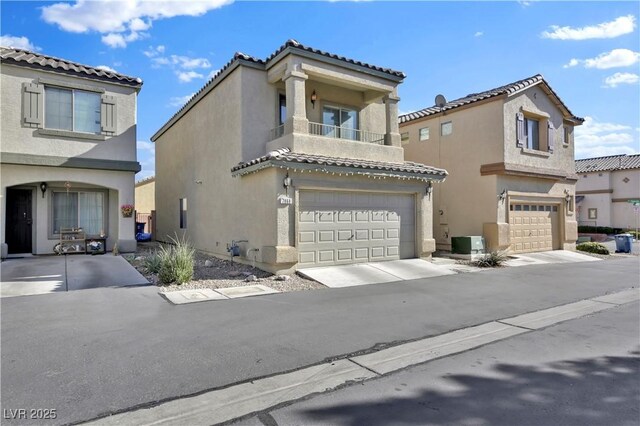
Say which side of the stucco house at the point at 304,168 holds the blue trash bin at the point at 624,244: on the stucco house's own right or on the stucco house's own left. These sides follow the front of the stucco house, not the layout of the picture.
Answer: on the stucco house's own left

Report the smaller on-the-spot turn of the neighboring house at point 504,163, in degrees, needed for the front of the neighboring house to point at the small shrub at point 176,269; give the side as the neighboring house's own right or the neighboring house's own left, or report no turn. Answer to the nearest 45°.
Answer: approximately 90° to the neighboring house's own right

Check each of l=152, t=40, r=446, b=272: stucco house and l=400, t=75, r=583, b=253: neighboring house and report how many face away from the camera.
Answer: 0

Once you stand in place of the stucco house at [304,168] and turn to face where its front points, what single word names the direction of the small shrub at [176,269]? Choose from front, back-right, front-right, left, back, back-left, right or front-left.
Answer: right

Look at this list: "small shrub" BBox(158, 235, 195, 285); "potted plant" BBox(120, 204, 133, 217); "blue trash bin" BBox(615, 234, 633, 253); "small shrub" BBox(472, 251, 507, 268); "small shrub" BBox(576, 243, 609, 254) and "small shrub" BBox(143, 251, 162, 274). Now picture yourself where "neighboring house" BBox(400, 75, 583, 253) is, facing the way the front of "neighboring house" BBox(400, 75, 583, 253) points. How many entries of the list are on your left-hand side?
2

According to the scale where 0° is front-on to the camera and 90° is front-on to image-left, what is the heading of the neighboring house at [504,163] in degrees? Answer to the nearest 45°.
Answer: approximately 315°

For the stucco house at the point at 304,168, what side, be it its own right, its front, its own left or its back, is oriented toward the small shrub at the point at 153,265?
right

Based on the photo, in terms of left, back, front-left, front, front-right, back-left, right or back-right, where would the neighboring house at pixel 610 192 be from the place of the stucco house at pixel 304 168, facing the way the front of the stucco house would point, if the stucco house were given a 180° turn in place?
right

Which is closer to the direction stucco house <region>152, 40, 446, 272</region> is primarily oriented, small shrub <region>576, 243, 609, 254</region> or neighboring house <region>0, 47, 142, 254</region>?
the small shrub

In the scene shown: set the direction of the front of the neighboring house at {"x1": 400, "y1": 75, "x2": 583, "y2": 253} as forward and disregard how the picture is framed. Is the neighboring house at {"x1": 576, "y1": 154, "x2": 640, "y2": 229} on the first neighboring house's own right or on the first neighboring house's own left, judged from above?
on the first neighboring house's own left

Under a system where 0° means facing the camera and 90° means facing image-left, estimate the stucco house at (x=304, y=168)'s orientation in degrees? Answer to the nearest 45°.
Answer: approximately 315°

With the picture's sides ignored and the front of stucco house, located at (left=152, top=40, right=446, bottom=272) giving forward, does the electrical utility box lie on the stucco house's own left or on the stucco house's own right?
on the stucco house's own left

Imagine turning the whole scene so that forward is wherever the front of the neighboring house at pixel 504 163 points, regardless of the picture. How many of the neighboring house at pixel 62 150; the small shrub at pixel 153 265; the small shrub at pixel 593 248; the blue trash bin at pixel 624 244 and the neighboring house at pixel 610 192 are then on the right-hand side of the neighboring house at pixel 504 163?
2

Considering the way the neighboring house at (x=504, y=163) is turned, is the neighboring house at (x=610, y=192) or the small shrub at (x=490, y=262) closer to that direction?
the small shrub
